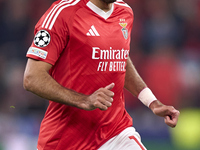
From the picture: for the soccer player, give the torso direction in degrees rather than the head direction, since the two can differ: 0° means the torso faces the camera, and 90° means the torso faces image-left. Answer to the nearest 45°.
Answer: approximately 315°
